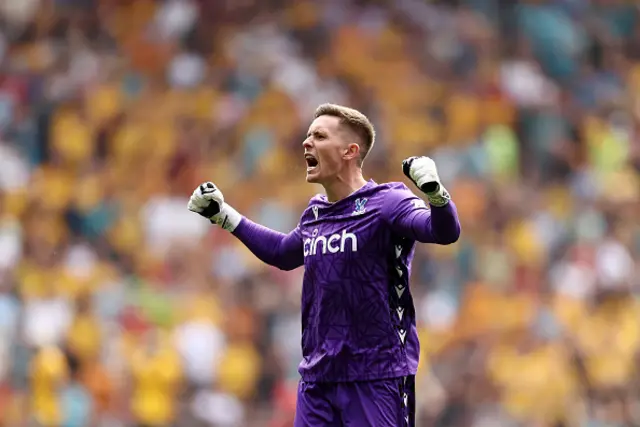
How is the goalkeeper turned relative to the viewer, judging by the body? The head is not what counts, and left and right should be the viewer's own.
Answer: facing the viewer and to the left of the viewer
